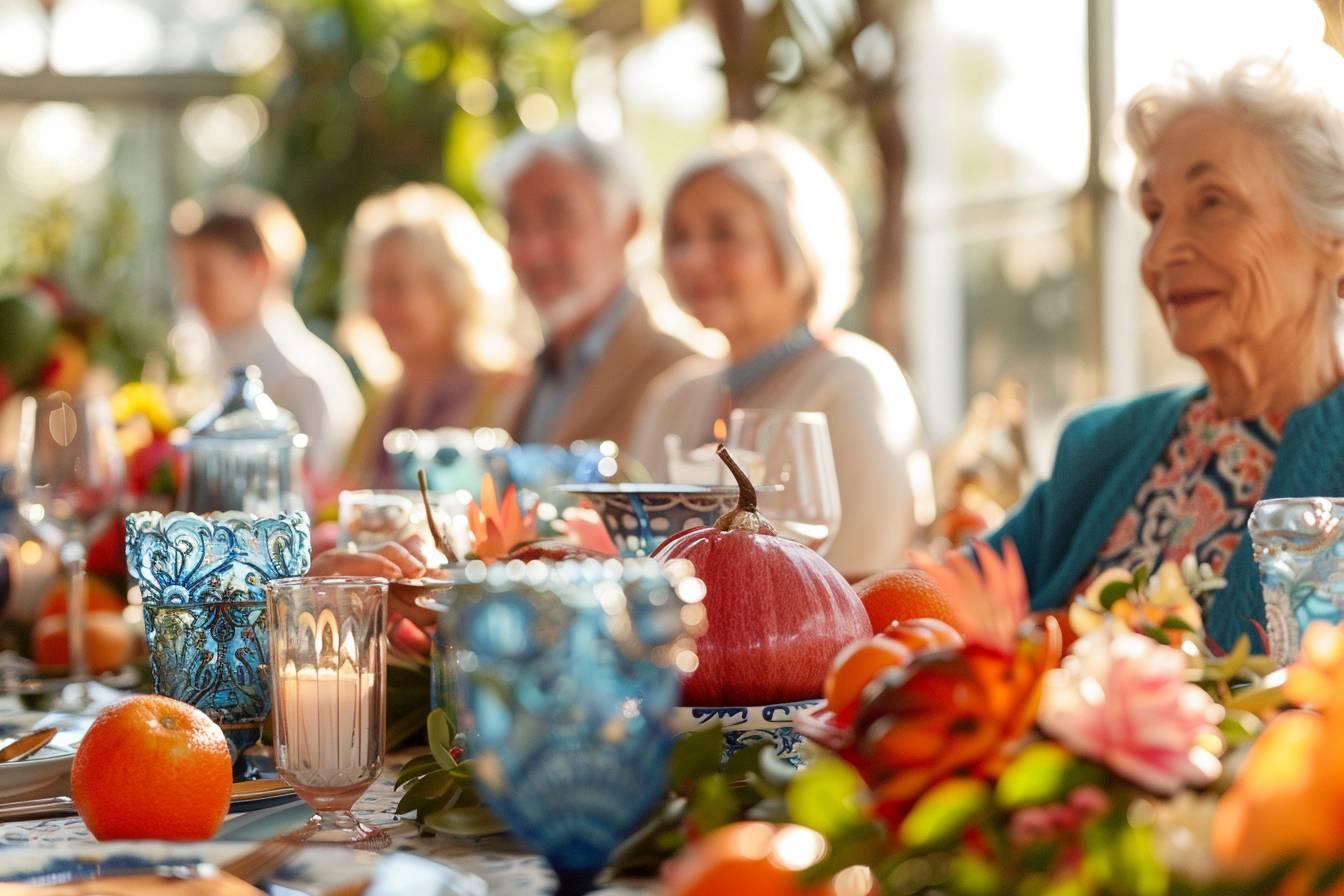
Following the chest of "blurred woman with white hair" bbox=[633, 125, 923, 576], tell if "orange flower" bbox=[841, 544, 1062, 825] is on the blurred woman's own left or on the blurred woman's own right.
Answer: on the blurred woman's own left

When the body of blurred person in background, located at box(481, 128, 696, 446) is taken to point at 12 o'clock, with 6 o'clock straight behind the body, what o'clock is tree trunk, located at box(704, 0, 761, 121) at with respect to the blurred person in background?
The tree trunk is roughly at 6 o'clock from the blurred person in background.

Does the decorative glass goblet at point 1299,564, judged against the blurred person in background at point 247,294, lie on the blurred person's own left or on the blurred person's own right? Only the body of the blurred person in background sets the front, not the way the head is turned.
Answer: on the blurred person's own left

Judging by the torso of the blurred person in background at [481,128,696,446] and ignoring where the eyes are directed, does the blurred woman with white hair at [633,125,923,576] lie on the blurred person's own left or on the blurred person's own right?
on the blurred person's own left

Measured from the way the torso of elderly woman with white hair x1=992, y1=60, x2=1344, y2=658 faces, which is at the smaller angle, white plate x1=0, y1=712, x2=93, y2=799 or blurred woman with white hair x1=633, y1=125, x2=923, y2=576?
the white plate

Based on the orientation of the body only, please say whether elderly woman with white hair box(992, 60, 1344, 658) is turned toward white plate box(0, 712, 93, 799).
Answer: yes

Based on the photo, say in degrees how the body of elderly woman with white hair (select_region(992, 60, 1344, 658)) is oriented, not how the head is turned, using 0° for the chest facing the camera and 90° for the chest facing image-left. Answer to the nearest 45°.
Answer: approximately 45°

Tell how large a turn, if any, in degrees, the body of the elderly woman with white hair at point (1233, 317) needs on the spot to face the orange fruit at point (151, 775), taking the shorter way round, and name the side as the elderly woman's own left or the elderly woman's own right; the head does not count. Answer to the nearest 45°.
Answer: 0° — they already face it
